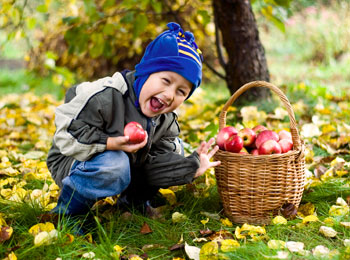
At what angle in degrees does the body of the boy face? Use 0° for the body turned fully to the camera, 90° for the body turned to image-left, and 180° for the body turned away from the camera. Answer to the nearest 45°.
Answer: approximately 315°

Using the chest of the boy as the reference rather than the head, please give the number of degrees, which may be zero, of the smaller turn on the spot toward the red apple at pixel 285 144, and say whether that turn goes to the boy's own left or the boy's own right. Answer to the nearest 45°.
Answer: approximately 45° to the boy's own left
